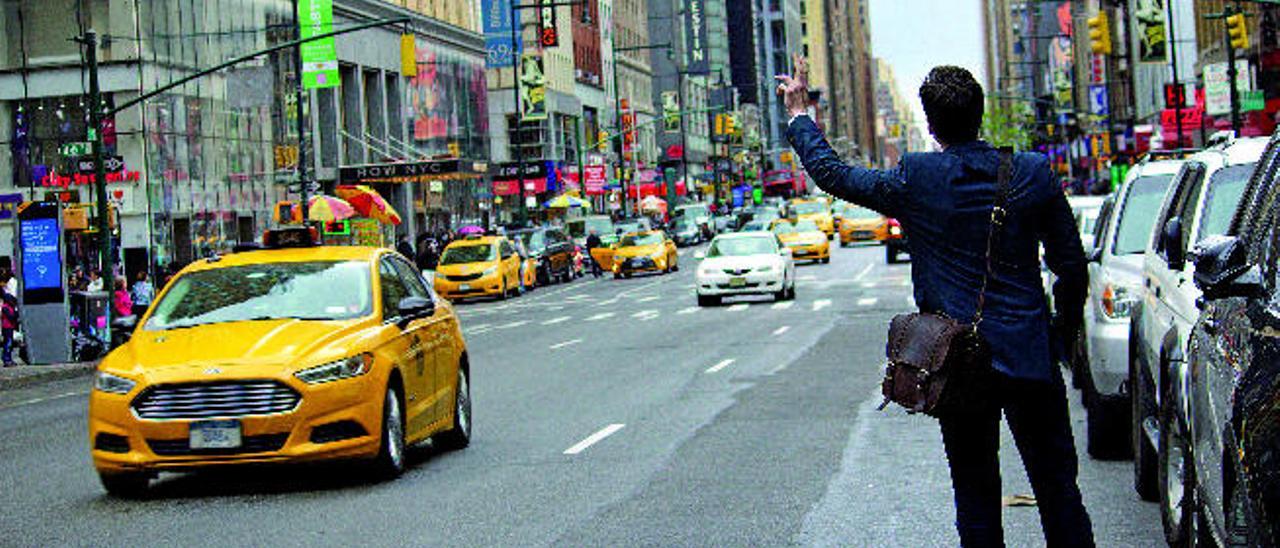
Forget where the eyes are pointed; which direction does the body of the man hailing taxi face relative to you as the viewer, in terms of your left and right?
facing away from the viewer

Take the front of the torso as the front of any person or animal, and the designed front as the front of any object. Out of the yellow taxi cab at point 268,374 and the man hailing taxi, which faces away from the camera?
the man hailing taxi

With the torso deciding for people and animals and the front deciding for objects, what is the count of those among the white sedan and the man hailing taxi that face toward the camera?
1

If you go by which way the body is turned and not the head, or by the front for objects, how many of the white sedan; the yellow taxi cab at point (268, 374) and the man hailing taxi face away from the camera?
1

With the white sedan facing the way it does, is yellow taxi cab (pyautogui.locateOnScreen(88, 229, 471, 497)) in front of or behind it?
in front

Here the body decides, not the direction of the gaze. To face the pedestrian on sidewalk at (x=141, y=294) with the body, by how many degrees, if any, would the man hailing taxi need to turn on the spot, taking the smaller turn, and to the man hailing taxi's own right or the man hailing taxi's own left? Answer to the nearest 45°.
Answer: approximately 45° to the man hailing taxi's own left

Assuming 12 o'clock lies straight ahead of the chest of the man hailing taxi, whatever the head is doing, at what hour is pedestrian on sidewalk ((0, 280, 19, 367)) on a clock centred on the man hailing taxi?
The pedestrian on sidewalk is roughly at 11 o'clock from the man hailing taxi.

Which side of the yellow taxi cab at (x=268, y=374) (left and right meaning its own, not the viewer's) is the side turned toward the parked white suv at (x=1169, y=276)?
left

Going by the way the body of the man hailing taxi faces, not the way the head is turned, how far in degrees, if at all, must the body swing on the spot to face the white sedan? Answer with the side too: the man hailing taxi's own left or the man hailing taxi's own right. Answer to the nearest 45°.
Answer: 0° — they already face it

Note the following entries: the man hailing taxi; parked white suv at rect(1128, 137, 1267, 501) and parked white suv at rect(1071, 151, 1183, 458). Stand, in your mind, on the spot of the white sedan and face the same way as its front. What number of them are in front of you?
3

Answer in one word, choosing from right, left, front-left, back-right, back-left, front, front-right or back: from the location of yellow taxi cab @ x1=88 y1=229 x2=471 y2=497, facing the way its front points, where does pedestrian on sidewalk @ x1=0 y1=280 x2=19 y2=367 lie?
back-right

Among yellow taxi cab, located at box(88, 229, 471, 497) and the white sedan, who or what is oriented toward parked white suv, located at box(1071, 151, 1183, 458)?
the white sedan

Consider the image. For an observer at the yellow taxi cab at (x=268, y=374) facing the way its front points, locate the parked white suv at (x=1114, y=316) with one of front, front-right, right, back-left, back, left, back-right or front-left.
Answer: back-left

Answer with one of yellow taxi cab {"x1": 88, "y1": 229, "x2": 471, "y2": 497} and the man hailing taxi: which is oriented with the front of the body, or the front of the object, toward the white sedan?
the man hailing taxi

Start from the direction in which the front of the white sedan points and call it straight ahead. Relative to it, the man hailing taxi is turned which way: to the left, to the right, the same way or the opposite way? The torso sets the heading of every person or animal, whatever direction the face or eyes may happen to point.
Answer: the opposite way

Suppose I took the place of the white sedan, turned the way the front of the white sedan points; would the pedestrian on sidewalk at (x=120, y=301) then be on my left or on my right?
on my right

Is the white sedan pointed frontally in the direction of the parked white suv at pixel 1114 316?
yes

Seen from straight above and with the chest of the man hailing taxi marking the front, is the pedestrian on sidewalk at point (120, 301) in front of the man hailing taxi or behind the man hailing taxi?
in front
